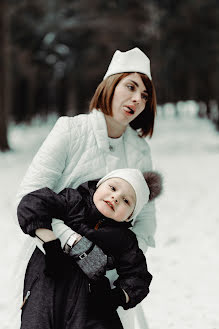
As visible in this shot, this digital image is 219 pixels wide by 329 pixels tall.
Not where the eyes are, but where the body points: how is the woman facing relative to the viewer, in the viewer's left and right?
facing the viewer and to the right of the viewer

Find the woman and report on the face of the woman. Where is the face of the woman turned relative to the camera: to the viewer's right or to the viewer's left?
to the viewer's right

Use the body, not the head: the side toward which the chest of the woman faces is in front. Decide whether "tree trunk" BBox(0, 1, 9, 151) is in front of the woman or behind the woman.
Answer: behind
